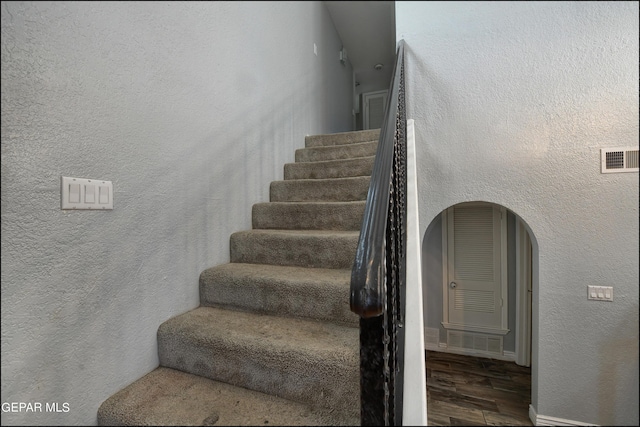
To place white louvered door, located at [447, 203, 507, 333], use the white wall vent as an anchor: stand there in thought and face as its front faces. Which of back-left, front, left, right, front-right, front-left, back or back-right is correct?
back-right

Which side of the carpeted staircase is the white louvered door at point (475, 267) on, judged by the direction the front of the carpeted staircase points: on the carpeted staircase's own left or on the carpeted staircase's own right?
on the carpeted staircase's own left

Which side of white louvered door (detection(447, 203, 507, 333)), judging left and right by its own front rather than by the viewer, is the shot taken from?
front

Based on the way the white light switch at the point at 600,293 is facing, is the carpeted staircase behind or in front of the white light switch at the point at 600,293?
in front

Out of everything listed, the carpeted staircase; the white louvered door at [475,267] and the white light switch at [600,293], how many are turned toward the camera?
3

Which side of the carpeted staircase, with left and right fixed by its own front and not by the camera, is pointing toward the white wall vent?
left

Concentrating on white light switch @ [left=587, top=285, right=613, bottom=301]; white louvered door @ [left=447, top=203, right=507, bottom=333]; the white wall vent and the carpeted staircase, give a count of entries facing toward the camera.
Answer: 4

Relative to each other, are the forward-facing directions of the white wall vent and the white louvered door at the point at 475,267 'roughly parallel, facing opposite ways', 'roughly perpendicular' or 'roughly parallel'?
roughly parallel

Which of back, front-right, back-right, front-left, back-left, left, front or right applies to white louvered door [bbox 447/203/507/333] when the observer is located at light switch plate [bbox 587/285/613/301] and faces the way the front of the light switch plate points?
back-right

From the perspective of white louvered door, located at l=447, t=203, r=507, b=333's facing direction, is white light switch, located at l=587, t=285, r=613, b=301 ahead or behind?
ahead

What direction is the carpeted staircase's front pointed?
toward the camera

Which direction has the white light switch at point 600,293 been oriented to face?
toward the camera
